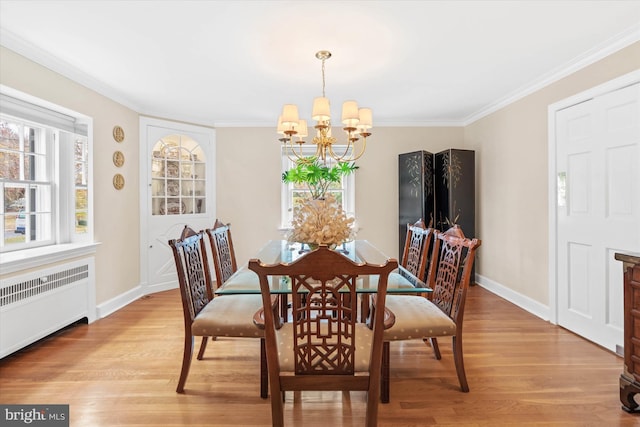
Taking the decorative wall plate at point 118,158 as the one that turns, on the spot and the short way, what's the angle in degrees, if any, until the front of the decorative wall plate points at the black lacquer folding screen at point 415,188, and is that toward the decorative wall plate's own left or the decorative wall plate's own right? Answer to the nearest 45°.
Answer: approximately 45° to the decorative wall plate's own left

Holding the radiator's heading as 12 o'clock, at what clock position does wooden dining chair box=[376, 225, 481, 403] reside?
The wooden dining chair is roughly at 12 o'clock from the radiator.

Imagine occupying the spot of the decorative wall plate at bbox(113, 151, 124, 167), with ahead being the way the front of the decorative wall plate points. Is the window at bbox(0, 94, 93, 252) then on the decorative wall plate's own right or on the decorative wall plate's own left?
on the decorative wall plate's own right

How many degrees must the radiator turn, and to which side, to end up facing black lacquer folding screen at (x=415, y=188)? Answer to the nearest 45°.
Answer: approximately 45° to its left

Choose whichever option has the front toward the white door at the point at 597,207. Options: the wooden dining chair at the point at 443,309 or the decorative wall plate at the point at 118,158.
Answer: the decorative wall plate

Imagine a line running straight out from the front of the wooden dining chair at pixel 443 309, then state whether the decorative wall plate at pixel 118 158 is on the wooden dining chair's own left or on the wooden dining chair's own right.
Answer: on the wooden dining chair's own right

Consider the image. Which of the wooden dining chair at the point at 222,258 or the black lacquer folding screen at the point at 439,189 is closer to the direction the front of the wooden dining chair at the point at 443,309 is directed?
the wooden dining chair
